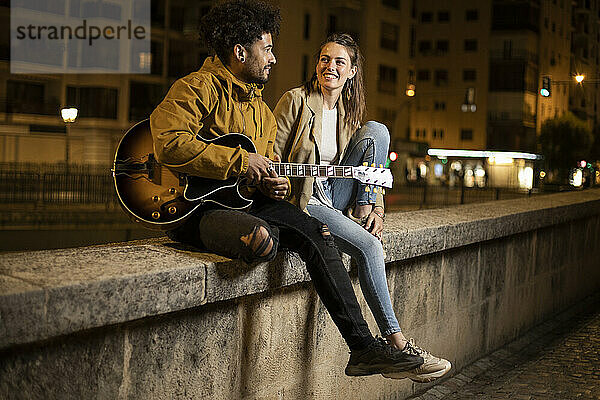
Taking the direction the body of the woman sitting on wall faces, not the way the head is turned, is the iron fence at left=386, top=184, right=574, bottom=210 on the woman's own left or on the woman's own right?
on the woman's own left

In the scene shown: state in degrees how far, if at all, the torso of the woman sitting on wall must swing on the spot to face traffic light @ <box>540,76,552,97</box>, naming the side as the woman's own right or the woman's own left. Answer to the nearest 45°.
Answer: approximately 135° to the woman's own left

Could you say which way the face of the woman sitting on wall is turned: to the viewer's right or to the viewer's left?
to the viewer's left
